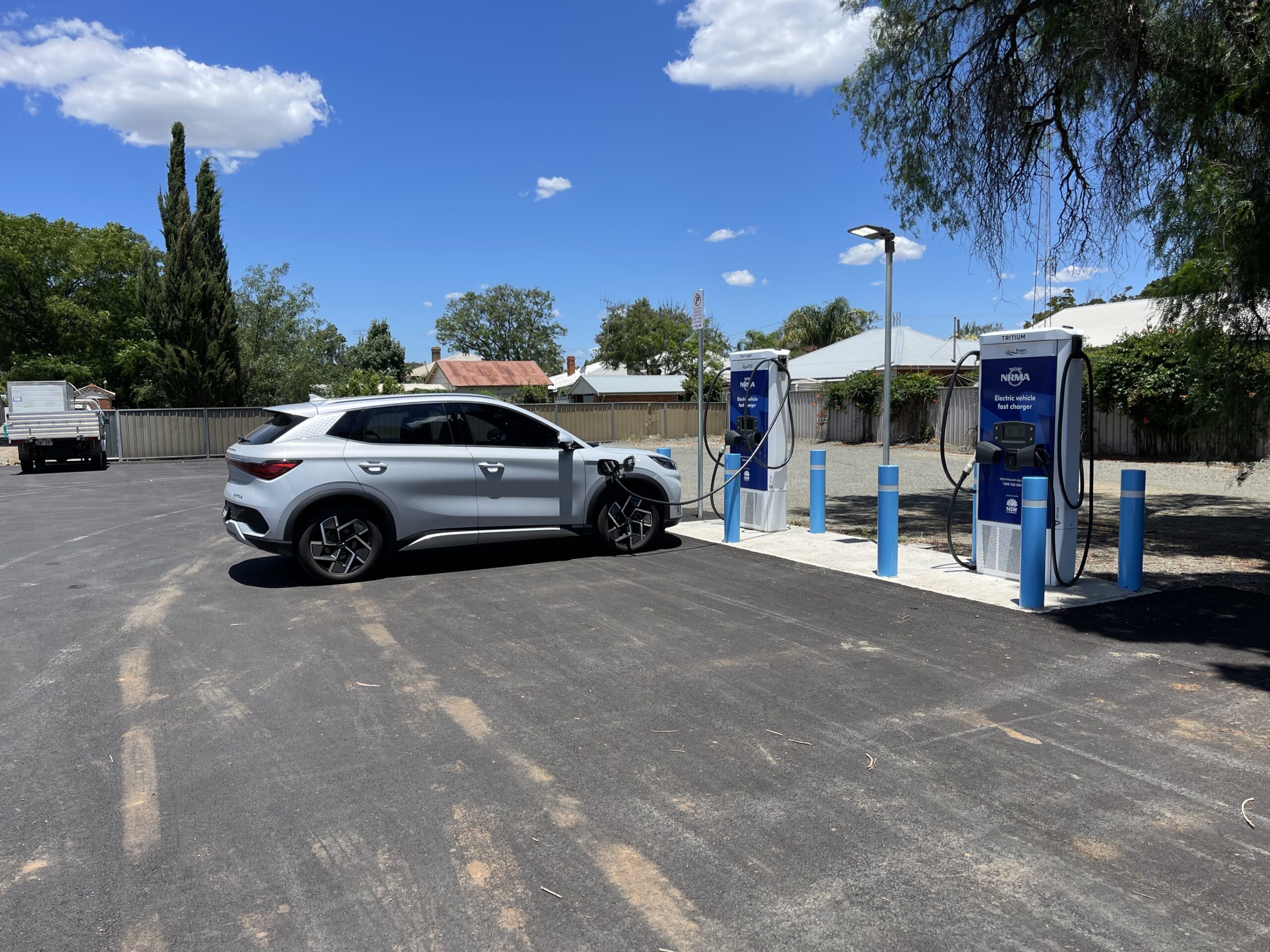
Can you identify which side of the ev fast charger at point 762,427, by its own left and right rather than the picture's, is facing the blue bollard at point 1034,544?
left

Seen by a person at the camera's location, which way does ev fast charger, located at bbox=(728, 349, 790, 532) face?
facing the viewer and to the left of the viewer

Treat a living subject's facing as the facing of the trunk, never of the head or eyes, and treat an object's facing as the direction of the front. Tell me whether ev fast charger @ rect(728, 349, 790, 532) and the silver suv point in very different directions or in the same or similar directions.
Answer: very different directions

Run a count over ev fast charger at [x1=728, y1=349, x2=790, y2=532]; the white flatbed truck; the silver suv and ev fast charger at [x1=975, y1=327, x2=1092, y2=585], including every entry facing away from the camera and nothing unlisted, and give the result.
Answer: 1

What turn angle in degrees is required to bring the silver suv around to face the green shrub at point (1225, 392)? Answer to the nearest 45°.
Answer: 0° — it already faces it

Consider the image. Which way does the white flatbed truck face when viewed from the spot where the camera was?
facing away from the viewer

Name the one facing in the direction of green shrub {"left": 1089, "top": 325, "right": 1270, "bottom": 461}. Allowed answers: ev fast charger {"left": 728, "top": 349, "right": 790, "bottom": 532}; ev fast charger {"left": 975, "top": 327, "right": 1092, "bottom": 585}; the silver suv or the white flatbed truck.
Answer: the silver suv

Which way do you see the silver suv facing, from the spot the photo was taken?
facing to the right of the viewer

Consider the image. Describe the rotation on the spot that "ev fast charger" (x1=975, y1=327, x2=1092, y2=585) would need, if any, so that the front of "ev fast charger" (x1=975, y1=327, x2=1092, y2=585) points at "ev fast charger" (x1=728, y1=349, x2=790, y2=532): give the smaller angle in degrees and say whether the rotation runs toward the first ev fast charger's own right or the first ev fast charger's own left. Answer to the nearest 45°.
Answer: approximately 90° to the first ev fast charger's own right

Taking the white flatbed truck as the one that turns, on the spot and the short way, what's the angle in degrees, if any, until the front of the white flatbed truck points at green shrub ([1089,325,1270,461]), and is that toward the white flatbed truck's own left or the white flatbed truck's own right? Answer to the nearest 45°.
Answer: approximately 135° to the white flatbed truck's own right

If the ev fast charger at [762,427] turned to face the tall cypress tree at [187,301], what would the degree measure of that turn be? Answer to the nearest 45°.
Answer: approximately 90° to its right

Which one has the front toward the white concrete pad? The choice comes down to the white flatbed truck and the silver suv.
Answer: the silver suv

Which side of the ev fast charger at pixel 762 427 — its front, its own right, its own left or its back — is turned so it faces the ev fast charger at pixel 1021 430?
left
